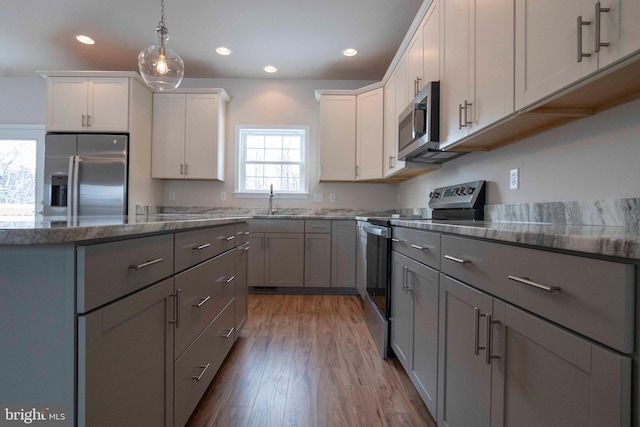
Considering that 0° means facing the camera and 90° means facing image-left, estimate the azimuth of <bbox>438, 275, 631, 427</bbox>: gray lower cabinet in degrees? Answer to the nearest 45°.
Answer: approximately 45°

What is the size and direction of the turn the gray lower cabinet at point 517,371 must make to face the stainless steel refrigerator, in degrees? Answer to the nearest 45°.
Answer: approximately 45° to its right

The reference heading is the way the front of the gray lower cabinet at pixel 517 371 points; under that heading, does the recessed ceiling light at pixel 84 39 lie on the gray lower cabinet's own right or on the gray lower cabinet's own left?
on the gray lower cabinet's own right

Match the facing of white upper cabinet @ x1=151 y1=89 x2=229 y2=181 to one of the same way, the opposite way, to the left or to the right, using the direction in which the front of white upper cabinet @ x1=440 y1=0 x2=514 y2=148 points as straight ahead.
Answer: to the left

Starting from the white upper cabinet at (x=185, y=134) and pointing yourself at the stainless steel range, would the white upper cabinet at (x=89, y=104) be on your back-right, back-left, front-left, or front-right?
back-right

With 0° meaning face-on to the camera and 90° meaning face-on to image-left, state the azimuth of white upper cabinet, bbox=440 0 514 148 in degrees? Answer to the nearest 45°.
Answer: approximately 45°

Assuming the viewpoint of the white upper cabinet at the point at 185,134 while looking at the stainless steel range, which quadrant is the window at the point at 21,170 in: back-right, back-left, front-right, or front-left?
back-right

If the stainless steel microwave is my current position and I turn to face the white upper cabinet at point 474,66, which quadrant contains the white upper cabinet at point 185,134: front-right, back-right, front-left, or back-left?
back-right
